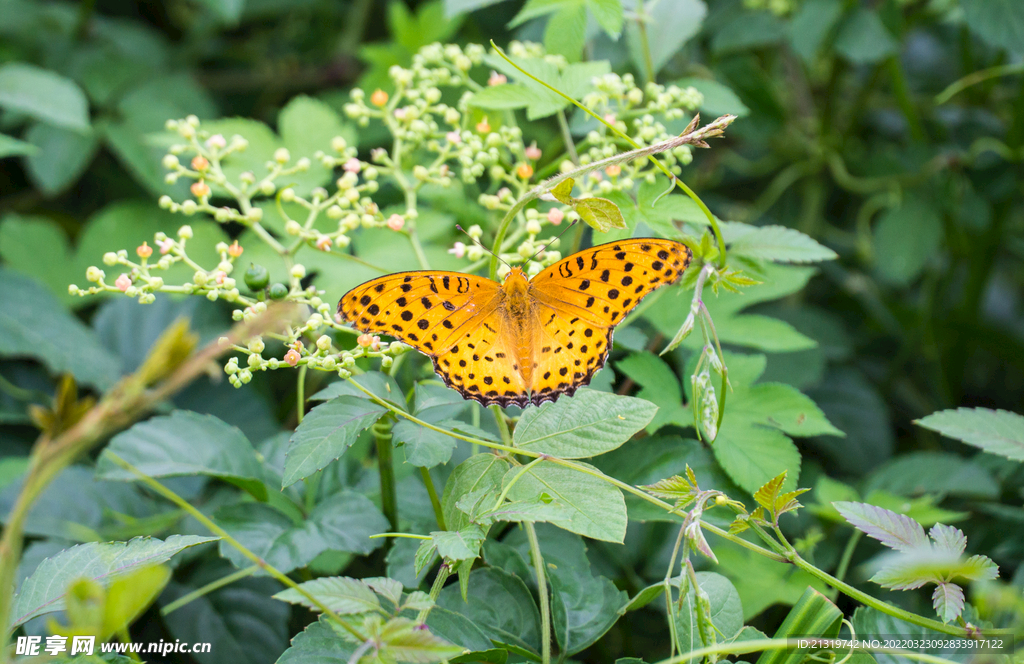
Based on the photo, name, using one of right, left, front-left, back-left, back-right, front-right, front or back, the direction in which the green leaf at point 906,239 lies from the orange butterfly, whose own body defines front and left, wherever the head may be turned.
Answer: front-right

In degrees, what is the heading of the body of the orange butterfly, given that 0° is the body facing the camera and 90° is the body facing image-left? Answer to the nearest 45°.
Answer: approximately 180°
